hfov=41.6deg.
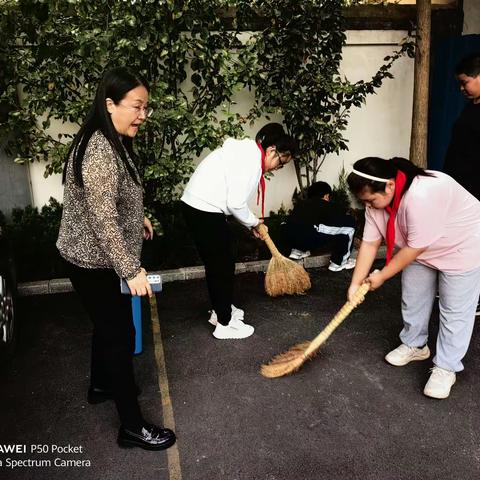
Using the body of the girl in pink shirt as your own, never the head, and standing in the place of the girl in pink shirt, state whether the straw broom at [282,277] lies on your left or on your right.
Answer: on your right

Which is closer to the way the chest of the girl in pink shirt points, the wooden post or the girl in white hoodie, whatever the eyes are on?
the girl in white hoodie

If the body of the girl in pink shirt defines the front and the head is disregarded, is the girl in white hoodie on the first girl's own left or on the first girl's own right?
on the first girl's own right

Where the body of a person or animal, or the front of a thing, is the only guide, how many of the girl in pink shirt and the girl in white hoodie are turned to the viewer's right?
1

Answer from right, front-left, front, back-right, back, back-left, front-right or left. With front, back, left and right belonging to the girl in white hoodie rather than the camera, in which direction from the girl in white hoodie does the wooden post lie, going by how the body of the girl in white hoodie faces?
front-left

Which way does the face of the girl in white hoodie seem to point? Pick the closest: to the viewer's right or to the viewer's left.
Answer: to the viewer's right

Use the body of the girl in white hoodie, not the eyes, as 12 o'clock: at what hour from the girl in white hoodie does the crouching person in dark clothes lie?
The crouching person in dark clothes is roughly at 10 o'clock from the girl in white hoodie.

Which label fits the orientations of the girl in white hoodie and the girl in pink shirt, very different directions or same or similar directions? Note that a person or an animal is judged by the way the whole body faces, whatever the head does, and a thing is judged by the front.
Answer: very different directions

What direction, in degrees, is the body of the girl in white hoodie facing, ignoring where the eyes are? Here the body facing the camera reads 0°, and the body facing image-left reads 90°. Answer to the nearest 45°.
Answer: approximately 270°

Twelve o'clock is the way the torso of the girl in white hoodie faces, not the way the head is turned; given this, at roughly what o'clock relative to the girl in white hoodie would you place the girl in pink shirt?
The girl in pink shirt is roughly at 1 o'clock from the girl in white hoodie.
